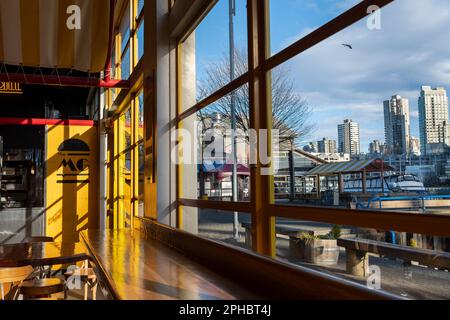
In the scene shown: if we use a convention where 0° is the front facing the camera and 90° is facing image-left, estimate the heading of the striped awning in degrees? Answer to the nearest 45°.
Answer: approximately 0°

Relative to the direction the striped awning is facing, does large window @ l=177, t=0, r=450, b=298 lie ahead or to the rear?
ahead
